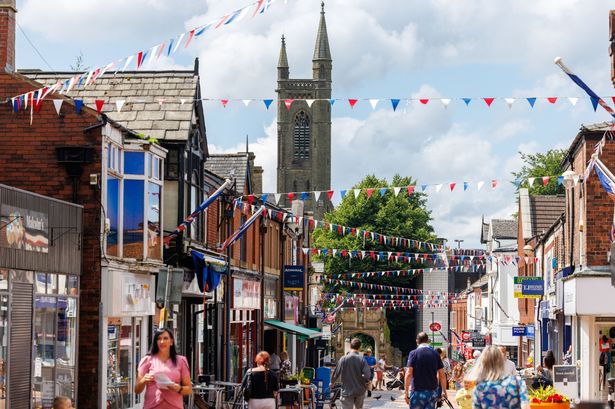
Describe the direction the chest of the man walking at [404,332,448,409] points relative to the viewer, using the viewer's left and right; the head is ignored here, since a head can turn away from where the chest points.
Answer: facing away from the viewer

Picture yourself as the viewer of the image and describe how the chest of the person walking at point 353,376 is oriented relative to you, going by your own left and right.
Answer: facing away from the viewer

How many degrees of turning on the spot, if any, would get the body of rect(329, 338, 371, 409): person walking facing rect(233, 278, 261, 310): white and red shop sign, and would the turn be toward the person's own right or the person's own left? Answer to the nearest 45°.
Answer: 0° — they already face it

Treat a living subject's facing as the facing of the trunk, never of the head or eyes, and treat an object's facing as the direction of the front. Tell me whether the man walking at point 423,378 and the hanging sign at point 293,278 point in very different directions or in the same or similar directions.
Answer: very different directions

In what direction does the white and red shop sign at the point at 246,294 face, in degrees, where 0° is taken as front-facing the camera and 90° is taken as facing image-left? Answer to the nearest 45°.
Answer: approximately 315°

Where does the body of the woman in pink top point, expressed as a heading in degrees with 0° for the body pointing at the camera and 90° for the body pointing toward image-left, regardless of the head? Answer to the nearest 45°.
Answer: approximately 0°

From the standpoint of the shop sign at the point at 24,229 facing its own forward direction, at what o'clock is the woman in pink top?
The woman in pink top is roughly at 1 o'clock from the shop sign.
